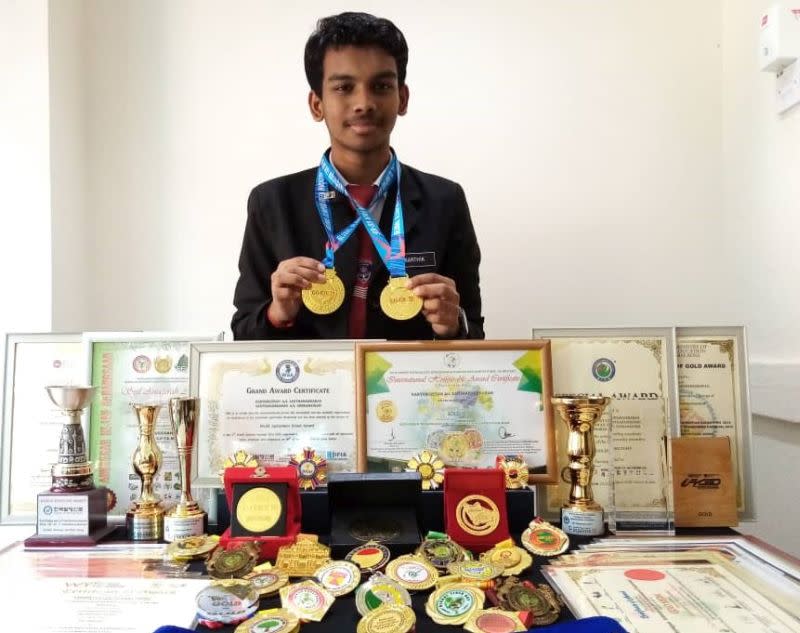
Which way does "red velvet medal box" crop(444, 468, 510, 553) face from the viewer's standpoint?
toward the camera

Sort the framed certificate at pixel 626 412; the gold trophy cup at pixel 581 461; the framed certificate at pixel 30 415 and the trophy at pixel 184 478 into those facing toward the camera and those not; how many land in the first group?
4

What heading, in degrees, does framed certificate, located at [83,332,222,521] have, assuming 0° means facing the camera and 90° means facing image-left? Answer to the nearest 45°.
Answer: approximately 0°

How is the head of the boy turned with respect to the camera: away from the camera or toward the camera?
toward the camera

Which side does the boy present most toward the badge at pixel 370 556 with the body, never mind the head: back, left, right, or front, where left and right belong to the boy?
front

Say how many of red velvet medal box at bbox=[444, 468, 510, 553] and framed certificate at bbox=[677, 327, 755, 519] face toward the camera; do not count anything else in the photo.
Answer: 2

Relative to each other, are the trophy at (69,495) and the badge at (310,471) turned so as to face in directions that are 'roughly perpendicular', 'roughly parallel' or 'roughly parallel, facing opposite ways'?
roughly parallel

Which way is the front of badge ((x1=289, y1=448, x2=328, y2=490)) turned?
toward the camera

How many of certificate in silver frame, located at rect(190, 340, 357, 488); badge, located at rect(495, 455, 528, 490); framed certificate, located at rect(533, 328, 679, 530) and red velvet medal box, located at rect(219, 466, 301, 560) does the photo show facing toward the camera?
4

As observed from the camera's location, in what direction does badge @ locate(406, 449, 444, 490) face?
facing the viewer

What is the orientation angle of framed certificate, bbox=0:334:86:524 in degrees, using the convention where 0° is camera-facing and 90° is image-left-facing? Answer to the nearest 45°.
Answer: approximately 0°
